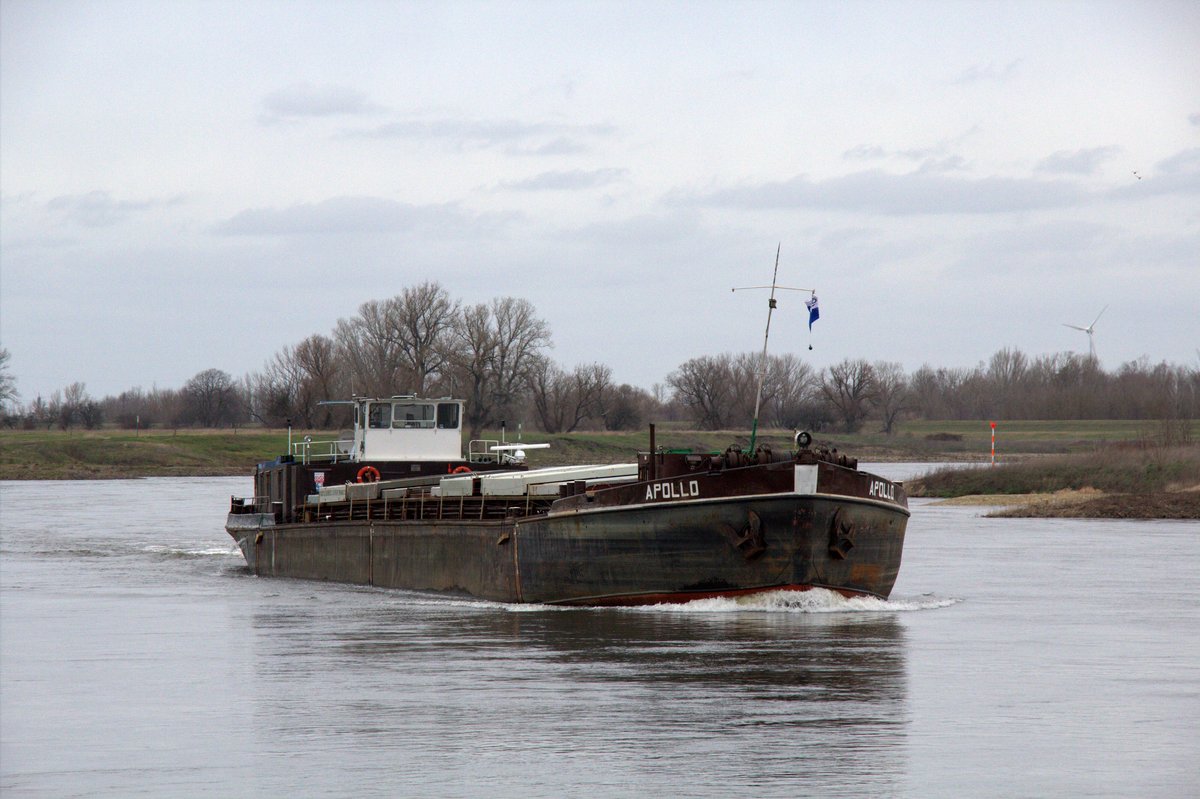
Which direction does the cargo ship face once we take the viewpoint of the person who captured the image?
facing the viewer and to the right of the viewer
